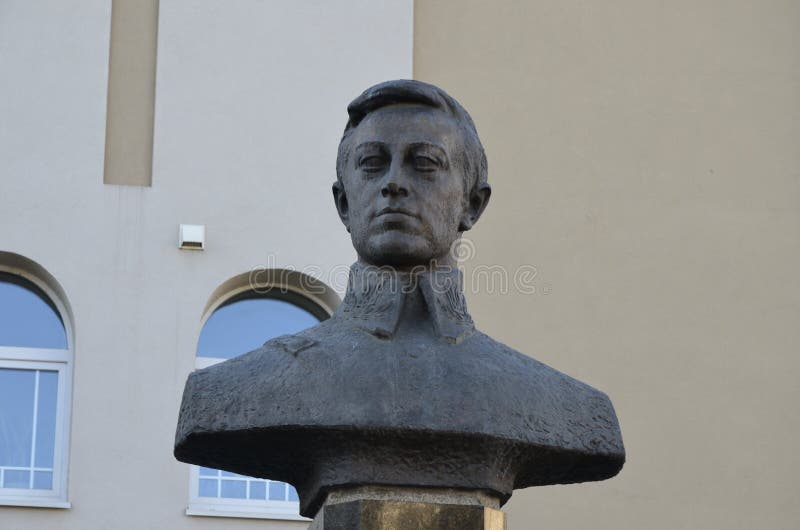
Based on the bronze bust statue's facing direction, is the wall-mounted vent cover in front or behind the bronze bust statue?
behind

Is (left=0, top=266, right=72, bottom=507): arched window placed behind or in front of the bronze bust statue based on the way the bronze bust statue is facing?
behind

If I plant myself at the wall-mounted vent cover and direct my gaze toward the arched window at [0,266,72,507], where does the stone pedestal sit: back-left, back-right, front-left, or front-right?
back-left

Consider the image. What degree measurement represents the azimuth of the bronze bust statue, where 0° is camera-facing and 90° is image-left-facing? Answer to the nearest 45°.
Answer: approximately 0°

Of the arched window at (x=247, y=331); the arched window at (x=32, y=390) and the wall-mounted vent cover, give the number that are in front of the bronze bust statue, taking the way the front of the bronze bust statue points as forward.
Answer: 0

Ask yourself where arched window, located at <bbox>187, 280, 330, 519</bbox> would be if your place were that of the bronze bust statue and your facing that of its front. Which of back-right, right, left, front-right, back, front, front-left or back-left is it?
back
